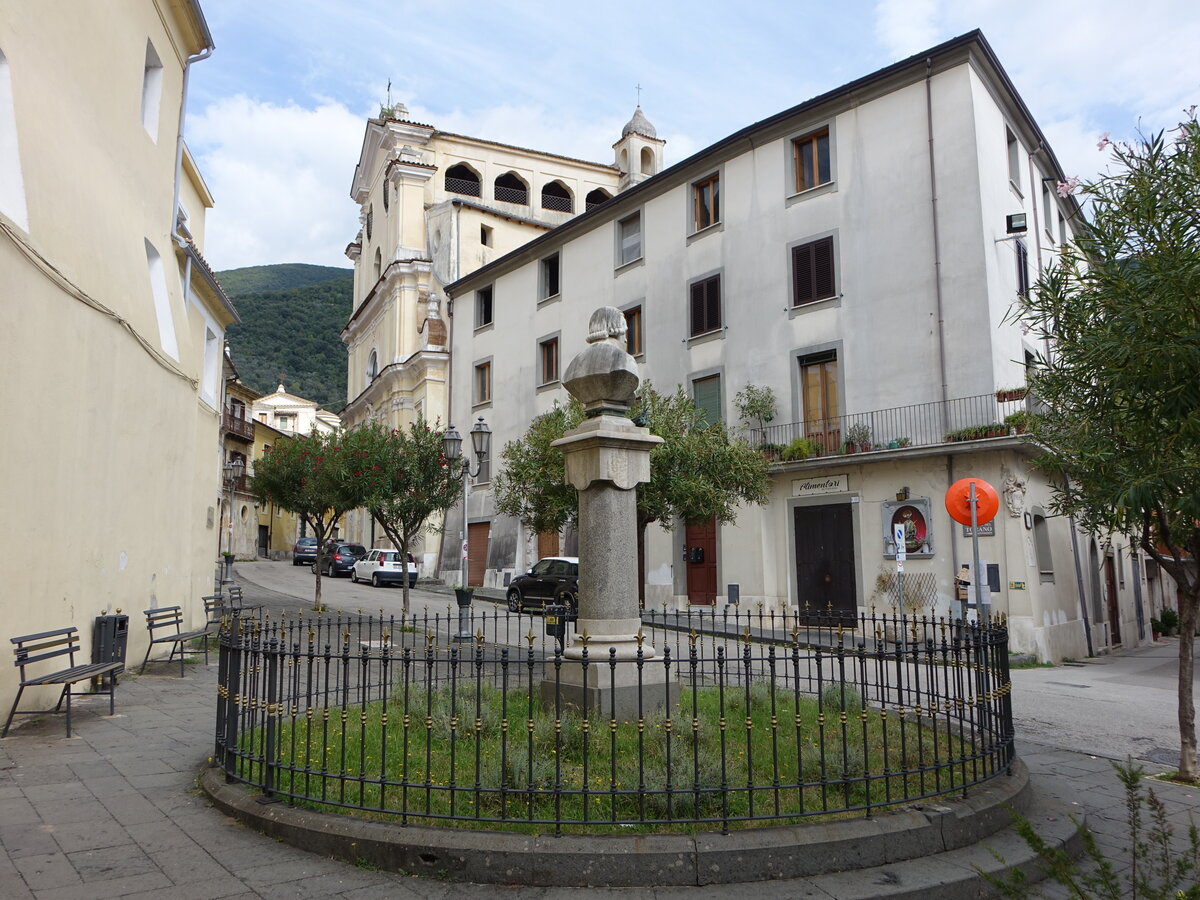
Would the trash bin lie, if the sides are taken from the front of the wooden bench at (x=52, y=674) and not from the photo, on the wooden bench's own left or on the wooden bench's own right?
on the wooden bench's own left

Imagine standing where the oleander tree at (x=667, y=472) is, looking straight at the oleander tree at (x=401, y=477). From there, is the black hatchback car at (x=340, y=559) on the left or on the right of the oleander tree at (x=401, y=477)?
right

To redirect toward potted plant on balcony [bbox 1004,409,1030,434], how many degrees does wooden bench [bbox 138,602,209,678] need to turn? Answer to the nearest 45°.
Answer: approximately 45° to its left

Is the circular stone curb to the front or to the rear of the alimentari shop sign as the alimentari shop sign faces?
to the front

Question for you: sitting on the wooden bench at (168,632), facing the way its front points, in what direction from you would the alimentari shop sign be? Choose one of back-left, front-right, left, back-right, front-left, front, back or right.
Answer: front-left

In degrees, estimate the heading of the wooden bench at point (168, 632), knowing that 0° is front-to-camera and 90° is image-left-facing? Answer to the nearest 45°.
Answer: approximately 315°

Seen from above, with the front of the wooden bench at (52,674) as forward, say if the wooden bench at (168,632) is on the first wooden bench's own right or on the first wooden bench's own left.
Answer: on the first wooden bench's own left

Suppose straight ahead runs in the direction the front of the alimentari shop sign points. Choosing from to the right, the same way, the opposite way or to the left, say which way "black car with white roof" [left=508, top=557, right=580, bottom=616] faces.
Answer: to the right

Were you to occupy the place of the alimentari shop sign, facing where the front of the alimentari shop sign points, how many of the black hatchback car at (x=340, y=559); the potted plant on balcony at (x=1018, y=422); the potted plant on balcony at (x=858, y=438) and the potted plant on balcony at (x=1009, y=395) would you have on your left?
3

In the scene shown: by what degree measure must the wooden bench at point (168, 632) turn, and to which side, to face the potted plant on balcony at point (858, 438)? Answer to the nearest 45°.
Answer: approximately 45° to its left

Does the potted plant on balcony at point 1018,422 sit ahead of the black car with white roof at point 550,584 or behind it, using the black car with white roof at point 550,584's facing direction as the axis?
behind

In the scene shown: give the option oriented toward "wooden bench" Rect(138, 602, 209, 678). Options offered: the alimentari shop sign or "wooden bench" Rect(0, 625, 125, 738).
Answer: the alimentari shop sign

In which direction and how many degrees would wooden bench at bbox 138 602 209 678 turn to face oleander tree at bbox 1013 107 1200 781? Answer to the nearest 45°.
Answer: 0° — it already faces it

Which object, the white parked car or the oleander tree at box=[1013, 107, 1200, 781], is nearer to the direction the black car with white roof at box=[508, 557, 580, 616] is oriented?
the white parked car

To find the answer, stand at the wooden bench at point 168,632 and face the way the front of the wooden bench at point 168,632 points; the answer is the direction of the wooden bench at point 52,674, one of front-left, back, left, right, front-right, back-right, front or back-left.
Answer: front-right

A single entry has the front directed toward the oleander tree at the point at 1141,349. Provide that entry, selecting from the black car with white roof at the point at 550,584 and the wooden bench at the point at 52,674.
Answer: the wooden bench

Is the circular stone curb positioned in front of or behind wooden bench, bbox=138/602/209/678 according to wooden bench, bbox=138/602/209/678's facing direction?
in front

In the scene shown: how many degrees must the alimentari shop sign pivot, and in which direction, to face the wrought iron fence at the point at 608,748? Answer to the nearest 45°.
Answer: approximately 45° to its left

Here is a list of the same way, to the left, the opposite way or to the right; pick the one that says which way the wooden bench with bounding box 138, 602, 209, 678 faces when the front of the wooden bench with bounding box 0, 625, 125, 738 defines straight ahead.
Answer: the same way

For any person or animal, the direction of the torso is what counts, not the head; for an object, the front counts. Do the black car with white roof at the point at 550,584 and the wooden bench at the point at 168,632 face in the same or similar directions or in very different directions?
very different directions

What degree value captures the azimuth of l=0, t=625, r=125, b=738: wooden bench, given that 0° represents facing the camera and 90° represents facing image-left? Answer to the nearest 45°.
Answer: approximately 315°

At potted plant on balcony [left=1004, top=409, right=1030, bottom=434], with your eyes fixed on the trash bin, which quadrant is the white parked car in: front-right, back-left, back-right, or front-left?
front-right

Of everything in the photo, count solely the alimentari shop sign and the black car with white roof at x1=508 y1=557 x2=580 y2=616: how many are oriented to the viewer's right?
0

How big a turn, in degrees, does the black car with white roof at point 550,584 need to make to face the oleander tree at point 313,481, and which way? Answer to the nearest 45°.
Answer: approximately 45° to its left
